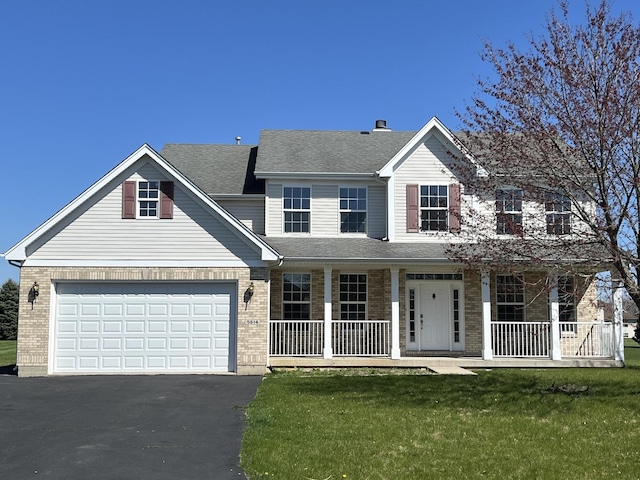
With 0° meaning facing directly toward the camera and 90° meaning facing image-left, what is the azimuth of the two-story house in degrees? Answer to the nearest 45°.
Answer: approximately 0°
